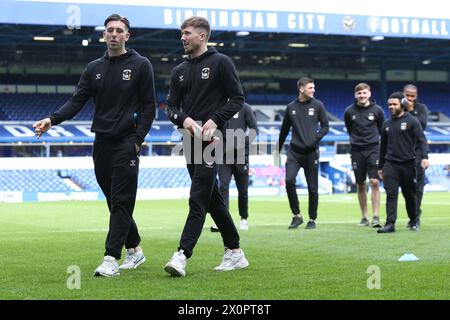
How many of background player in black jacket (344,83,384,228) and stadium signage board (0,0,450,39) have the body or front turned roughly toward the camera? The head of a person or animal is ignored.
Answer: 2

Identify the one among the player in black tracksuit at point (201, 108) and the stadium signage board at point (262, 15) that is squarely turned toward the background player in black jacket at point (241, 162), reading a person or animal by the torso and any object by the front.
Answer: the stadium signage board

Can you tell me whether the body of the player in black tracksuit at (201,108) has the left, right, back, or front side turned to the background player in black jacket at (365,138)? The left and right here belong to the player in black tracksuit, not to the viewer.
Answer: back

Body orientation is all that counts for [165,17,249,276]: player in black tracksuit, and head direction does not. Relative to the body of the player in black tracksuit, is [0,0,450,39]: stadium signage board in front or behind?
behind

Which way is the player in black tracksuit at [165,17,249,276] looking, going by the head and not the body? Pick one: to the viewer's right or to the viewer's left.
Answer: to the viewer's left

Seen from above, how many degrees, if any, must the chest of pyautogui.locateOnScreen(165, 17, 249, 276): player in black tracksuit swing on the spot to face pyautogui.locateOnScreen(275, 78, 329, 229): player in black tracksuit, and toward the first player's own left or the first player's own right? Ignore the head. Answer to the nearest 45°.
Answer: approximately 135° to the first player's own right

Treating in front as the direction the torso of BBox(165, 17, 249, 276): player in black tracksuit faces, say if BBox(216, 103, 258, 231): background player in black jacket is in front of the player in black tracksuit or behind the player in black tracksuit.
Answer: behind

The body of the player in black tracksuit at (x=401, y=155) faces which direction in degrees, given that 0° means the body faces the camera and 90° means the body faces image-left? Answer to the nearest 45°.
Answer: approximately 45°
